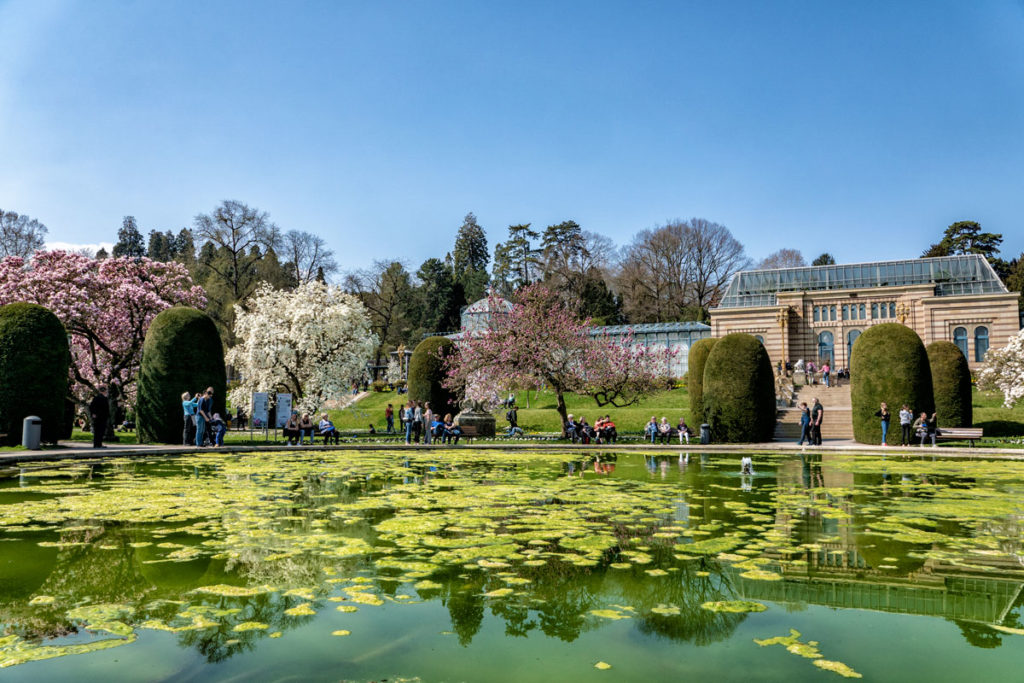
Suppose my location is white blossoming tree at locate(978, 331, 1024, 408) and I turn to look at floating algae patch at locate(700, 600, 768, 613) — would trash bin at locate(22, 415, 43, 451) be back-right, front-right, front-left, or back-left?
front-right

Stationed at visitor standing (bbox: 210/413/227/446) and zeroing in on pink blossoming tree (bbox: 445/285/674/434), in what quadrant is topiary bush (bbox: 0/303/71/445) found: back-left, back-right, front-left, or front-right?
back-left

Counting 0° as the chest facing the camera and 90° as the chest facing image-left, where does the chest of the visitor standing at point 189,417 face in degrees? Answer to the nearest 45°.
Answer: approximately 270°

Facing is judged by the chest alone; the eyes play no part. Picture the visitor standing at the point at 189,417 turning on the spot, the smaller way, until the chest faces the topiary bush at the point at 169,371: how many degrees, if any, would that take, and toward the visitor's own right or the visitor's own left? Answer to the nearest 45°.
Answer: approximately 90° to the visitor's own left

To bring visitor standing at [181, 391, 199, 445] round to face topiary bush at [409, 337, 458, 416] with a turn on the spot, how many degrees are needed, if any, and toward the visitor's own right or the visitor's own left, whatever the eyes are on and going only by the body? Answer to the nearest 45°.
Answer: approximately 45° to the visitor's own left

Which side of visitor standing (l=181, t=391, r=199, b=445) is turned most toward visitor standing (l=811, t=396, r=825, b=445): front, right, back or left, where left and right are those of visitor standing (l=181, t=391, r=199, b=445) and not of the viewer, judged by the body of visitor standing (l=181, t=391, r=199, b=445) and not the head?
front

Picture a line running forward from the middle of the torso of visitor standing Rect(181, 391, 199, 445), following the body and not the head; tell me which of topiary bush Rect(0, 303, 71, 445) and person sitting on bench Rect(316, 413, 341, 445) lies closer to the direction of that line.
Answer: the person sitting on bench

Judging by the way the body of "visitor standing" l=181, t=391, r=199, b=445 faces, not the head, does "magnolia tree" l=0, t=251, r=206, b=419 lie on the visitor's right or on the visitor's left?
on the visitor's left

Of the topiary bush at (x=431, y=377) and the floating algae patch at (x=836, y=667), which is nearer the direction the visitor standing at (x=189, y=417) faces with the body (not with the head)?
the topiary bush

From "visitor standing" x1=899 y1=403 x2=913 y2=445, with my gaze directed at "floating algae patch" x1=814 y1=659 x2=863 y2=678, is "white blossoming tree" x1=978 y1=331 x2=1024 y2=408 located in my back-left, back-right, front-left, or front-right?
back-left

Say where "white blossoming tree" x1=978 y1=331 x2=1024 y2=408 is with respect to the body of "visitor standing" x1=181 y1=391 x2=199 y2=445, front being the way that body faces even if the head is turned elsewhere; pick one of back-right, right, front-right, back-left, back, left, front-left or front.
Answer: front

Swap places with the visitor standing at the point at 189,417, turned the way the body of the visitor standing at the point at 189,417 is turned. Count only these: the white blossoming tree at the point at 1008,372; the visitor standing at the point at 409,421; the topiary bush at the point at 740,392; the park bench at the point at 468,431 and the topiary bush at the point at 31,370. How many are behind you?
1

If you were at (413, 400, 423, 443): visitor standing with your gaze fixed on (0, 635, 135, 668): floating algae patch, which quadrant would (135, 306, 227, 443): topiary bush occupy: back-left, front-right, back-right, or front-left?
front-right

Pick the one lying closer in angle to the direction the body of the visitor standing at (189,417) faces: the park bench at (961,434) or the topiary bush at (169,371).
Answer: the park bench

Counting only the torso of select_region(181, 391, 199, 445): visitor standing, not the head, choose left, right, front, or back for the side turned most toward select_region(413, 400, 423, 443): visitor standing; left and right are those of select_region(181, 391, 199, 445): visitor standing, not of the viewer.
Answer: front
